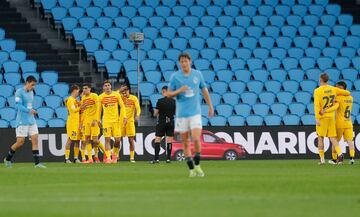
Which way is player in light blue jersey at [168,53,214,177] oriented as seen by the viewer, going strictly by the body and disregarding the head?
toward the camera

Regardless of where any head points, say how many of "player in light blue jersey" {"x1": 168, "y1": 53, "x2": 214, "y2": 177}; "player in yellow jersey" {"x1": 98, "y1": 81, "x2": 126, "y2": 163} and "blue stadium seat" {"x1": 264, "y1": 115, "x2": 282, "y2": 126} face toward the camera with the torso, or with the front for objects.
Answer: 3

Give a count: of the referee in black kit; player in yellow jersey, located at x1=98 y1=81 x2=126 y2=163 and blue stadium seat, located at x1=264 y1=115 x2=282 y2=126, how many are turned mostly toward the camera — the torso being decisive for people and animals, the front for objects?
2

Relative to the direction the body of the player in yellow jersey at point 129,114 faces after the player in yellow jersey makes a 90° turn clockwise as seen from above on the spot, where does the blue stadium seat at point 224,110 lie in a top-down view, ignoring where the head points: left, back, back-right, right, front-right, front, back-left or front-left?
right

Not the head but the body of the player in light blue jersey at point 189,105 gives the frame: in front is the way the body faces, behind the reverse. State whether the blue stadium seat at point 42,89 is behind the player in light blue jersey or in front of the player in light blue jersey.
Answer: behind

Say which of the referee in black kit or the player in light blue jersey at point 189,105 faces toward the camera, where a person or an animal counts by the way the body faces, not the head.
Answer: the player in light blue jersey

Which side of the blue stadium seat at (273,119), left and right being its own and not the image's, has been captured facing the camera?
front

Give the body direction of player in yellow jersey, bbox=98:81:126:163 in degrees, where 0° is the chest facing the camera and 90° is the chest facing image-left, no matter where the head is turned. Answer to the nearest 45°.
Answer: approximately 0°

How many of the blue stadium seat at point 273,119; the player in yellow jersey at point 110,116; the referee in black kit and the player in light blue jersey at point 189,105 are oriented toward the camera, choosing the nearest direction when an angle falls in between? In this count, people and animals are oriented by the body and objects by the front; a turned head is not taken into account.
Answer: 3

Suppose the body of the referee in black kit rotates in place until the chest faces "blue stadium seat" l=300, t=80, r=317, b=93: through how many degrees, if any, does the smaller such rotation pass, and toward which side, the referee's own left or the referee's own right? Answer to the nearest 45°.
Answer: approximately 90° to the referee's own right

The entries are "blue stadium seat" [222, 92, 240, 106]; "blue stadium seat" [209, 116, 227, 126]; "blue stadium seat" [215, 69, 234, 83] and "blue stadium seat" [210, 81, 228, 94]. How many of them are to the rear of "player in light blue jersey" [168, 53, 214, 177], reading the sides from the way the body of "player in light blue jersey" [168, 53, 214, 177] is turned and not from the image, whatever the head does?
4

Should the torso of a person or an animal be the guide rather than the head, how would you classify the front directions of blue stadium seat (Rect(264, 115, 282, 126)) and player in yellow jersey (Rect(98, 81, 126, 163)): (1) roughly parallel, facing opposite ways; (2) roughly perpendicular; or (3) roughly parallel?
roughly parallel

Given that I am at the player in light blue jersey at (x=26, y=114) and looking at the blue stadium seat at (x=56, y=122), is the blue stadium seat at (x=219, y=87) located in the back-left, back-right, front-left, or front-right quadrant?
front-right
